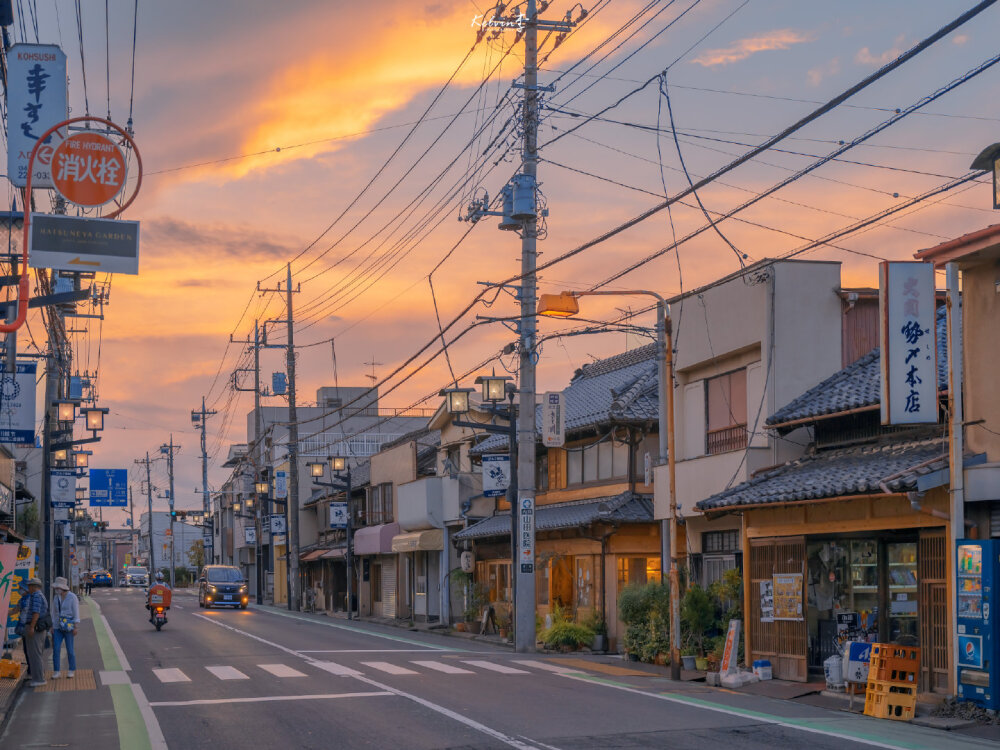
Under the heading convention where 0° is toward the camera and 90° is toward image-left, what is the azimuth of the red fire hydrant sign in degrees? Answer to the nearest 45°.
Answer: approximately 0°
